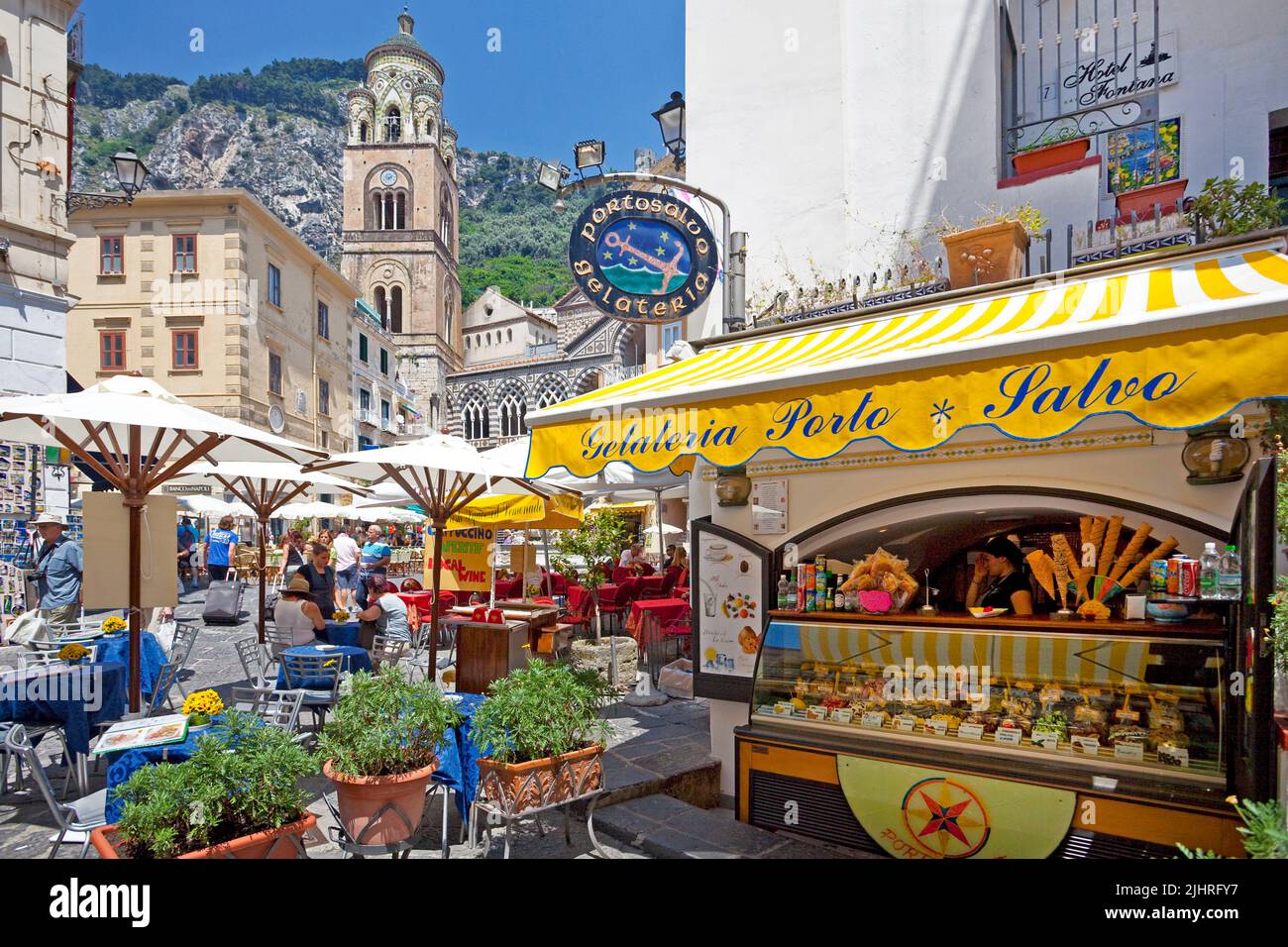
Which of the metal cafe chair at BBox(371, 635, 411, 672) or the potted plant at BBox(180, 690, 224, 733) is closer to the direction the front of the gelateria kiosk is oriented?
the potted plant

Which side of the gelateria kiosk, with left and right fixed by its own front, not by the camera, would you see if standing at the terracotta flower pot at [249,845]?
front

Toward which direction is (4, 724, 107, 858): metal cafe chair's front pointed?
to the viewer's right

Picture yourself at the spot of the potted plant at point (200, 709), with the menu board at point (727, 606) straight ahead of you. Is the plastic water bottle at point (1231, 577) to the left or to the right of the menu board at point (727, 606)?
right

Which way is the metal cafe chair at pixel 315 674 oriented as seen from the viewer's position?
away from the camera

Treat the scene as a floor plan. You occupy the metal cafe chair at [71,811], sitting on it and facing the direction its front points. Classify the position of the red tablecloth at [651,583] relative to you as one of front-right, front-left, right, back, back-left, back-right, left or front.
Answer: front-left

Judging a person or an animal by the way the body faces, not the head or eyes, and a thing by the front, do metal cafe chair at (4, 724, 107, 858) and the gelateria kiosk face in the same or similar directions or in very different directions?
very different directions
